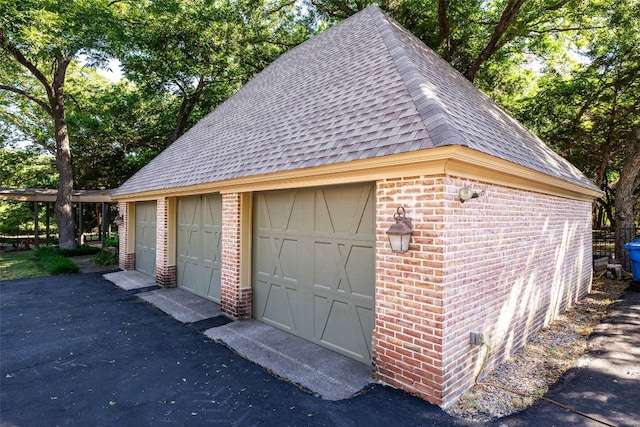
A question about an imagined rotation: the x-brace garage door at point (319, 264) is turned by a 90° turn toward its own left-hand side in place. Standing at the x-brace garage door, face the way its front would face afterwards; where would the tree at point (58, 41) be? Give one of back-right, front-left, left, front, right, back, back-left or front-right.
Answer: back

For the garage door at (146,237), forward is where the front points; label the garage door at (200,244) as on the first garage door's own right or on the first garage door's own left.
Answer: on the first garage door's own left

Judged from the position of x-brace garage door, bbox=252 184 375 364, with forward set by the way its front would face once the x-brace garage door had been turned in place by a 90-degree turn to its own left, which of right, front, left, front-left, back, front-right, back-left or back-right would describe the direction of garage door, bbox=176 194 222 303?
back

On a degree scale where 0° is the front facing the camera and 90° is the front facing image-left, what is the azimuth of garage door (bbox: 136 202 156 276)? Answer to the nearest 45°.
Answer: approximately 45°

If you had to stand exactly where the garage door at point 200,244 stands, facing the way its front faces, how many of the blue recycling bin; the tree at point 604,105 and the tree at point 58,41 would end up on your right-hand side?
1

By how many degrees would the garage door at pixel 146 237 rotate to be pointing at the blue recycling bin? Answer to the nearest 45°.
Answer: approximately 90° to its left

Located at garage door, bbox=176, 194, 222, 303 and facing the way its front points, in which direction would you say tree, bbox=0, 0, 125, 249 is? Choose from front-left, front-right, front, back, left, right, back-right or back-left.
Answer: right

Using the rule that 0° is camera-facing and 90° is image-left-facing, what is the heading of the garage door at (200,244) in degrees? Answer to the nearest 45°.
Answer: approximately 45°

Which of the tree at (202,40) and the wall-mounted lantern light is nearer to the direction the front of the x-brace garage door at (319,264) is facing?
the wall-mounted lantern light

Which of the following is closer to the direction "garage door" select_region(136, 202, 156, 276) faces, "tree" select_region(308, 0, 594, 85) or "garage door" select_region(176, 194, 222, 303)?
the garage door

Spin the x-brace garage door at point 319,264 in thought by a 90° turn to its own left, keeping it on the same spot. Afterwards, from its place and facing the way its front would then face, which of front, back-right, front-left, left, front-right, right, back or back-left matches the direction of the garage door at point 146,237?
back

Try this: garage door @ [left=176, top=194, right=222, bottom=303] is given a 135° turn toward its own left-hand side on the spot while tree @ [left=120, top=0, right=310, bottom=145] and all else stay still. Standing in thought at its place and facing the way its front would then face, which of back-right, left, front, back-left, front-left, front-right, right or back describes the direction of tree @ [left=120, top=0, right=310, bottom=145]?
left

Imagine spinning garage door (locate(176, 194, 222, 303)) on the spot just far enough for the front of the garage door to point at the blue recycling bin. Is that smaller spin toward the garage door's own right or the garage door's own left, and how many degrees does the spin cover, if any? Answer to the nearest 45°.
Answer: approximately 135° to the garage door's own left
